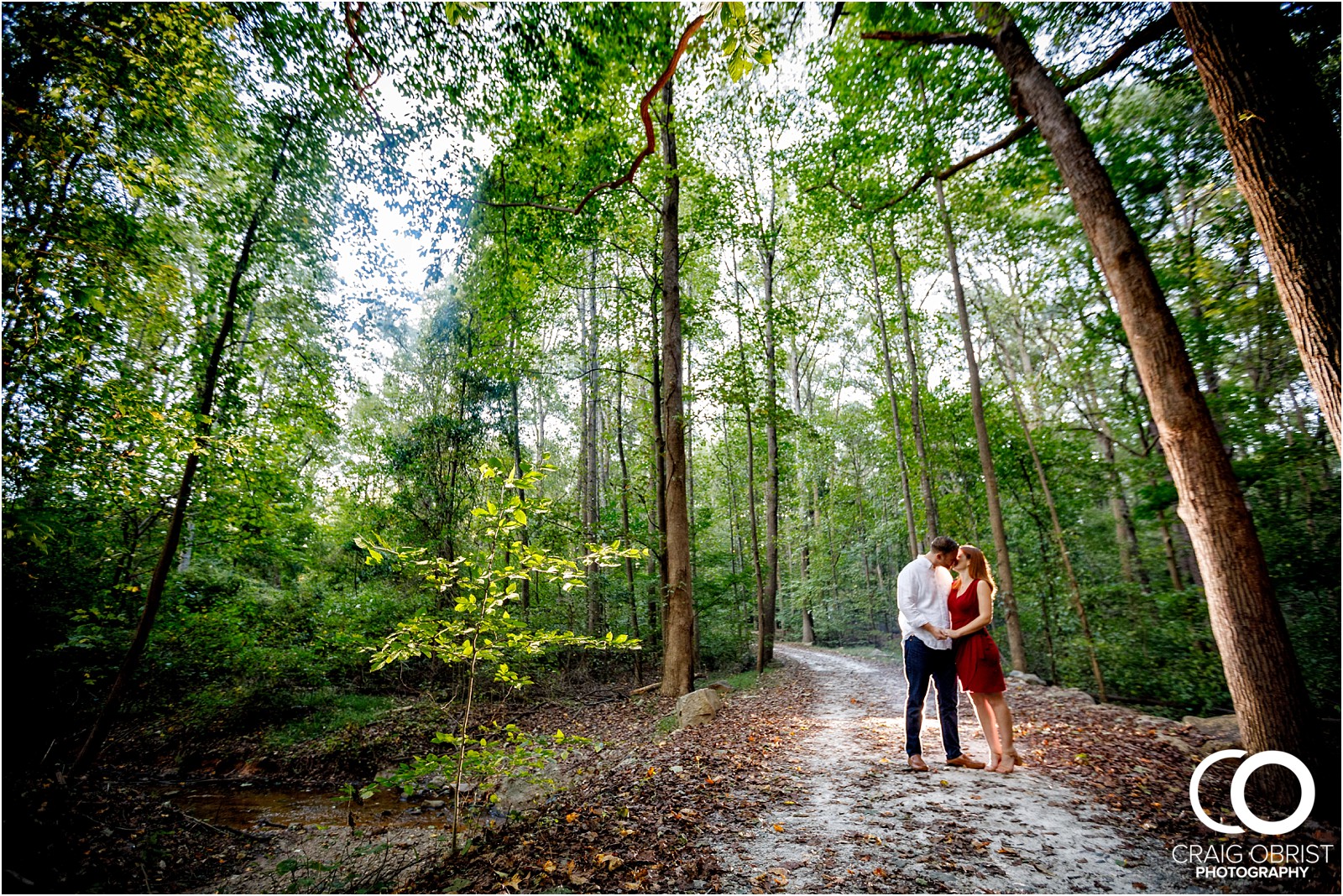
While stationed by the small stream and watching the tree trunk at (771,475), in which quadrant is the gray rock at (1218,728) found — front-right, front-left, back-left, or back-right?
front-right

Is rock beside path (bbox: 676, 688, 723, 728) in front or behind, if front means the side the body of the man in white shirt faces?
behind

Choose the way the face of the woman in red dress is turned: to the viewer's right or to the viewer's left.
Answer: to the viewer's left

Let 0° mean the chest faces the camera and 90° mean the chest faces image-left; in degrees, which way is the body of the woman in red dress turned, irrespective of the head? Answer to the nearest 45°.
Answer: approximately 45°

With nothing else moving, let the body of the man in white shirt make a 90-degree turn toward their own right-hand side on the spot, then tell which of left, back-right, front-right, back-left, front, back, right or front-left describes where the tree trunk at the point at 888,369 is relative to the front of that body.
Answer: back-right

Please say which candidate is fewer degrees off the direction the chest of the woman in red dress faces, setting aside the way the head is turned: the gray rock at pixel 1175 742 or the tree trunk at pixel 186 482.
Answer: the tree trunk

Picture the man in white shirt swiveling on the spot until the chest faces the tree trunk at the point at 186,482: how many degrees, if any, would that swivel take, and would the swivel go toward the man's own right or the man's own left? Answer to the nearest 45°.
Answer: approximately 135° to the man's own right

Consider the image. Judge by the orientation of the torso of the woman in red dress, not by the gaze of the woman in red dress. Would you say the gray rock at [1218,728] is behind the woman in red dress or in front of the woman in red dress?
behind

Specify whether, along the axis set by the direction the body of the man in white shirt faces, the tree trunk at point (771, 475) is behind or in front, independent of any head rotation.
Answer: behind

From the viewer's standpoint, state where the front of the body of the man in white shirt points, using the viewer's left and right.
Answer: facing the viewer and to the right of the viewer

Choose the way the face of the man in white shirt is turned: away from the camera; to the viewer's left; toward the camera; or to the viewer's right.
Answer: to the viewer's right
